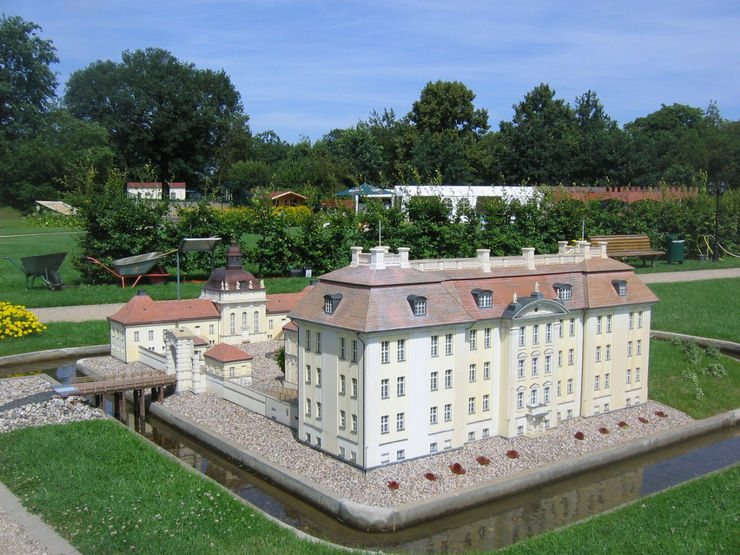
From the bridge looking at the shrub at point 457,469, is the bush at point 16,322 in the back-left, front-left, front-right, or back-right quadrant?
back-left

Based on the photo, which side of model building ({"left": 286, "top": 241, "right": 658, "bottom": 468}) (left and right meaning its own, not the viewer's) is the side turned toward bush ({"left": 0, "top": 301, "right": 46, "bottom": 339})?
back

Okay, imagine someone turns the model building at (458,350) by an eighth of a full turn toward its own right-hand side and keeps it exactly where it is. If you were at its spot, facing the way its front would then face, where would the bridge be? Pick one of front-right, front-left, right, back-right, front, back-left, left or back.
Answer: right

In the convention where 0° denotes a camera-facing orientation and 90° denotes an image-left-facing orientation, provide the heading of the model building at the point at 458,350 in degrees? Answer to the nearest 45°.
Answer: approximately 315°
